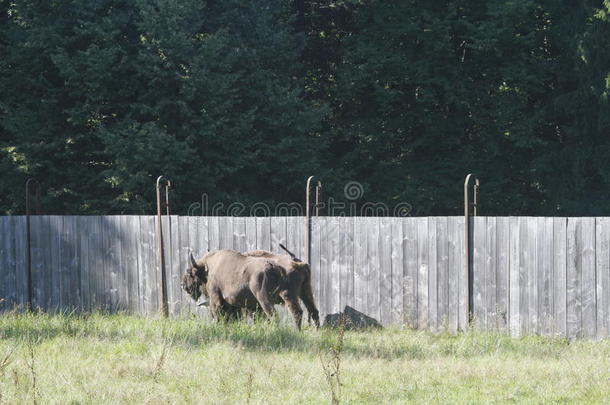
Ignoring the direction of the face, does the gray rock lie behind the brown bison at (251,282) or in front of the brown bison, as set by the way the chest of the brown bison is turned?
behind

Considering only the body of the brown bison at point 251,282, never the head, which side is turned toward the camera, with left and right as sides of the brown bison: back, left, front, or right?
left
